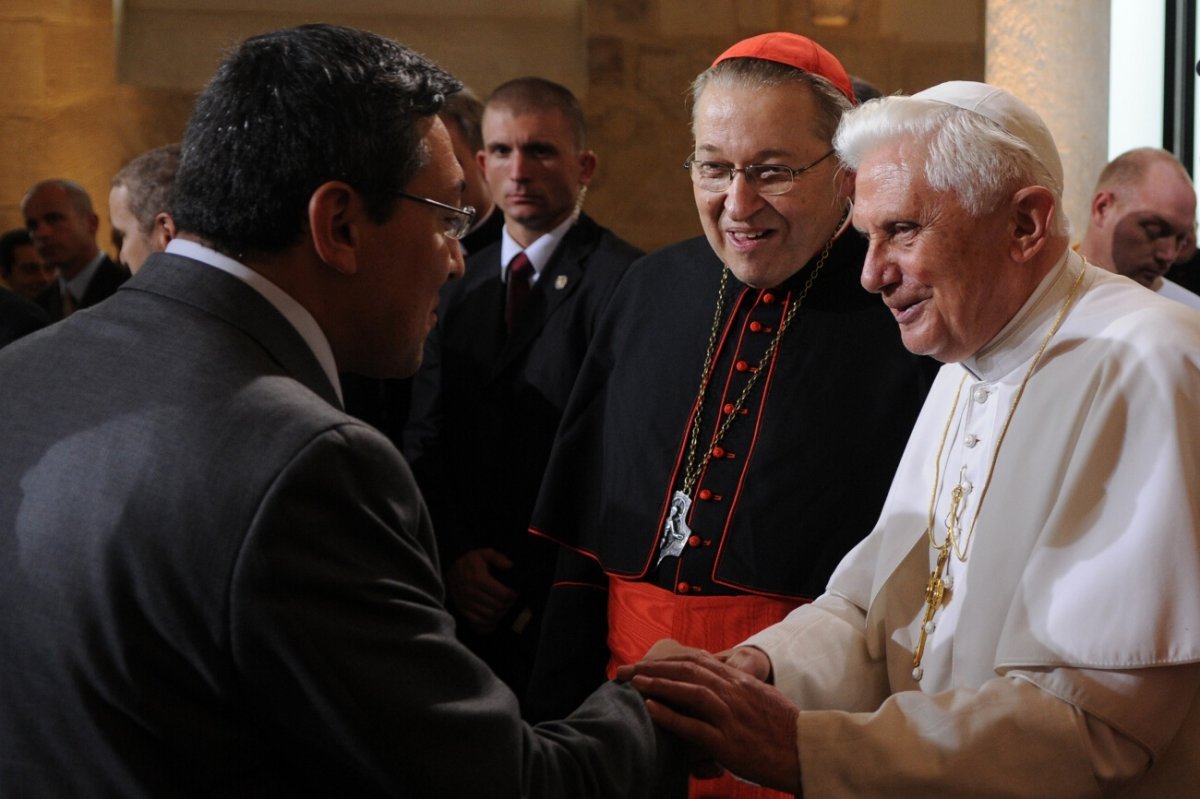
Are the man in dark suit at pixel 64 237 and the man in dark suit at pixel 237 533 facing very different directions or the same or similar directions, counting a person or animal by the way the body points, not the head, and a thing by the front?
very different directions

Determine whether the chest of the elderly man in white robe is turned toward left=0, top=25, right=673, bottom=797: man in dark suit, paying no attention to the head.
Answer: yes

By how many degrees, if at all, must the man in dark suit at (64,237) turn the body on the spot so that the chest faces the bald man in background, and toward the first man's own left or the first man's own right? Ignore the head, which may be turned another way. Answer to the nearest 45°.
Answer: approximately 90° to the first man's own left

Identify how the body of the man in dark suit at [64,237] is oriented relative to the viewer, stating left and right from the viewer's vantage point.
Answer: facing the viewer and to the left of the viewer

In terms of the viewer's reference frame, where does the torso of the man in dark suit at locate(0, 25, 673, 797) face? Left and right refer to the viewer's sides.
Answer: facing away from the viewer and to the right of the viewer

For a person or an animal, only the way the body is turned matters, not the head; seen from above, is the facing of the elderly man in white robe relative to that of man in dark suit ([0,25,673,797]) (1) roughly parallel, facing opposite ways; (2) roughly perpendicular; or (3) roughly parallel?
roughly parallel, facing opposite ways

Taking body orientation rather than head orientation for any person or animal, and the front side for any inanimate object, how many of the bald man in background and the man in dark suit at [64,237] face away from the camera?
0

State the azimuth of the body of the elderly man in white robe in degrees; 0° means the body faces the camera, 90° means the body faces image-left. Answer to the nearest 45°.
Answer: approximately 45°

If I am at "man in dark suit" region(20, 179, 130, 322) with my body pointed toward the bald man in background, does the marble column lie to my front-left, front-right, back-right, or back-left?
front-left

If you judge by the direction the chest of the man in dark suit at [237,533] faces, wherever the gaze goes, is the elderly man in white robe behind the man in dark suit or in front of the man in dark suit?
in front

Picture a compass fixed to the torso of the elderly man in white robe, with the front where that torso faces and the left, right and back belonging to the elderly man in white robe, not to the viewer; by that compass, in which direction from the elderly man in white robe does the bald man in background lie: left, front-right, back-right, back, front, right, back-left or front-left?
back-right
